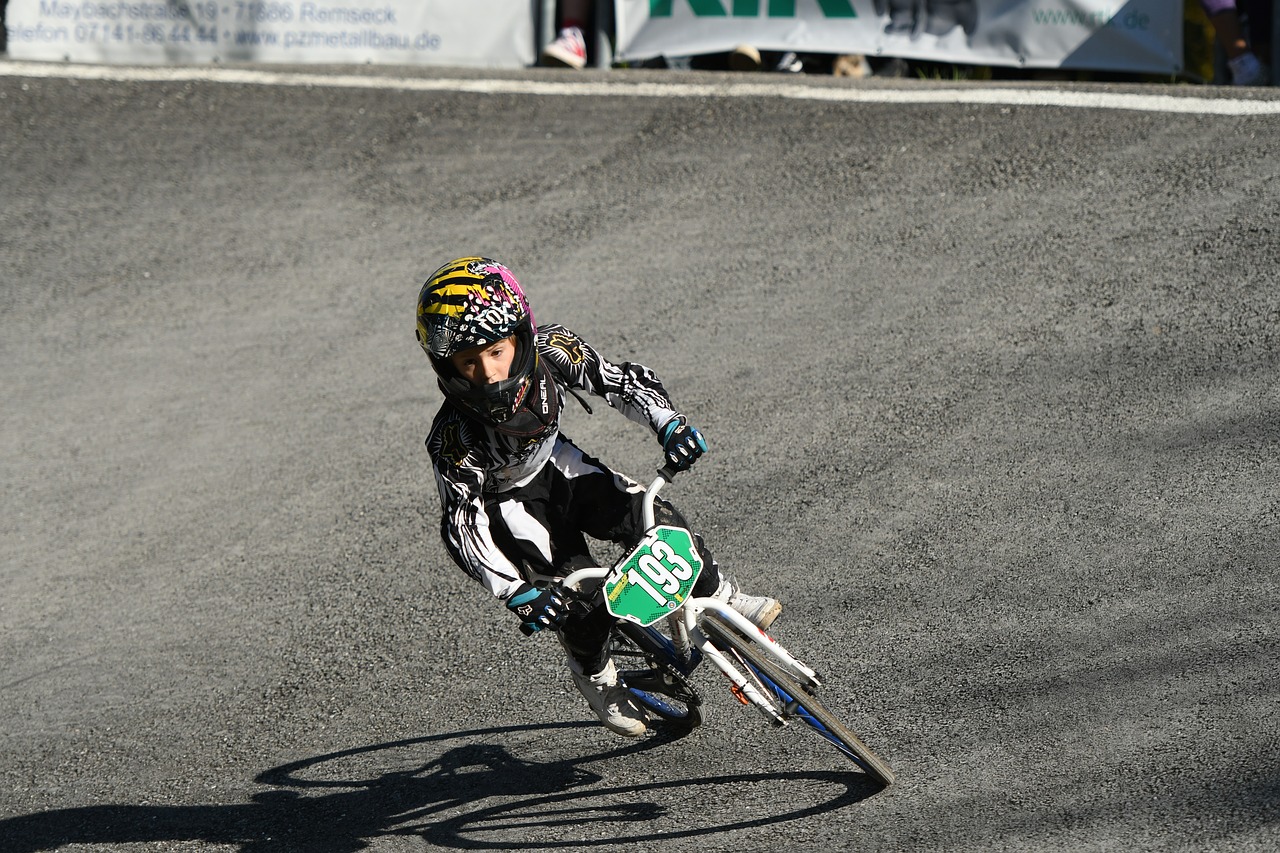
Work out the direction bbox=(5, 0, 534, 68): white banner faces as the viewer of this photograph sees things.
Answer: facing the viewer

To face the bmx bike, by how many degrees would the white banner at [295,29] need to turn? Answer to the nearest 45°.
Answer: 0° — it already faces it

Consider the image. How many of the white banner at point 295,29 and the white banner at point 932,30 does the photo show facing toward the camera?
2

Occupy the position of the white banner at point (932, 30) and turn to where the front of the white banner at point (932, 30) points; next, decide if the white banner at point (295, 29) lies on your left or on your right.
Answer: on your right

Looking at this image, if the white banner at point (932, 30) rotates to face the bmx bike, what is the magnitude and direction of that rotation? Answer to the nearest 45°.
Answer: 0° — it already faces it

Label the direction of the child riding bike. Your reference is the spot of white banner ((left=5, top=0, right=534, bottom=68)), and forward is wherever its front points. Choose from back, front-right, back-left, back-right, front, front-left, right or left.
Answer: front

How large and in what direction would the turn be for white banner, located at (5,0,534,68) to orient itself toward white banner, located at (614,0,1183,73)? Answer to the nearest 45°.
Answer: approximately 45° to its left

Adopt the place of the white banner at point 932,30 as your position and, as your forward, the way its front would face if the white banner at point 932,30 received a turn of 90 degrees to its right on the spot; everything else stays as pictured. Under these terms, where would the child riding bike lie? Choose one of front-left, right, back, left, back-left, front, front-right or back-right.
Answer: left
